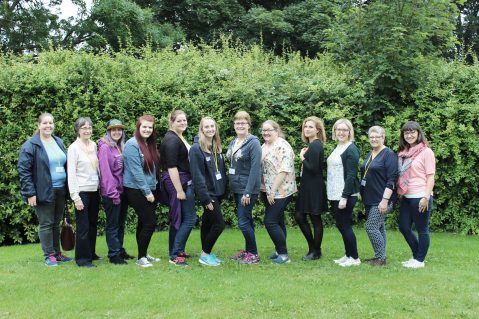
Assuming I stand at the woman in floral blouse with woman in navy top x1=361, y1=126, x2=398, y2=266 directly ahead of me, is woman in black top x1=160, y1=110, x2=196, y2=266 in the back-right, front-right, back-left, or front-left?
back-right

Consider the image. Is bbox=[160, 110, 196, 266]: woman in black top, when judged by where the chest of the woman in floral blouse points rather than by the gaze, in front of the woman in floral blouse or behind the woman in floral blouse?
in front

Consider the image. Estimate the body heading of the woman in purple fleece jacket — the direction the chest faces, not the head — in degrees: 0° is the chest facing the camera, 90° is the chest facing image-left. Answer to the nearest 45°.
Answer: approximately 315°

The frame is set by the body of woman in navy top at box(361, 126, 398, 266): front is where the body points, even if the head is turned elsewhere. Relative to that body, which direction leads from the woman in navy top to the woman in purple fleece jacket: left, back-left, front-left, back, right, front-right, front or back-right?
front-right

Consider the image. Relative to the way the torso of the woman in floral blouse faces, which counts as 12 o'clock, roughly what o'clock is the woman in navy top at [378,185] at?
The woman in navy top is roughly at 8 o'clock from the woman in floral blouse.

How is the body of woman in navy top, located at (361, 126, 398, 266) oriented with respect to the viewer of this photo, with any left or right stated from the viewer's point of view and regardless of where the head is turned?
facing the viewer and to the left of the viewer
